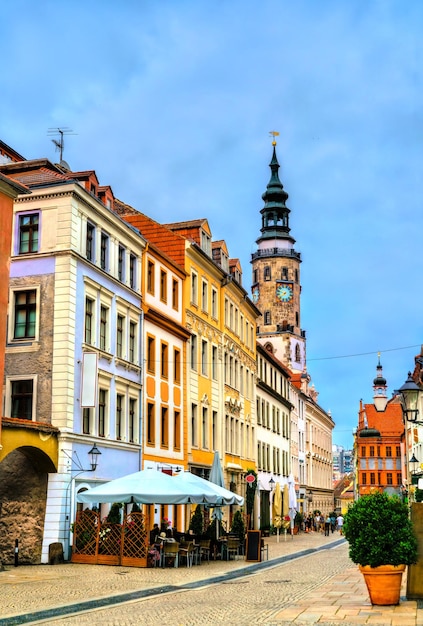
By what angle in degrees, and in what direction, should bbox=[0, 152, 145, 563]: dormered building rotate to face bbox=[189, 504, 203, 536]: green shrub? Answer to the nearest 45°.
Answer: approximately 90° to its left

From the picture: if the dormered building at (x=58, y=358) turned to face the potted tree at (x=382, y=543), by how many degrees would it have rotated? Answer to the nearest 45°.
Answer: approximately 45° to its right

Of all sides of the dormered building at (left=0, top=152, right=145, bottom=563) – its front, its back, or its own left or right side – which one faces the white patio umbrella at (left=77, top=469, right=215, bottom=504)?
front

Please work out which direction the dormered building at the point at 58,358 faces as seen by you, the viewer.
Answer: facing the viewer and to the right of the viewer

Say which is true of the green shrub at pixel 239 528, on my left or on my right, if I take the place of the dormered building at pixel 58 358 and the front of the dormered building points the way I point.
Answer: on my left

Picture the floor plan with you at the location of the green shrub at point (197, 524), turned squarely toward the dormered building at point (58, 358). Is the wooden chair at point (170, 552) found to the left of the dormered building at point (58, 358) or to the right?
left
